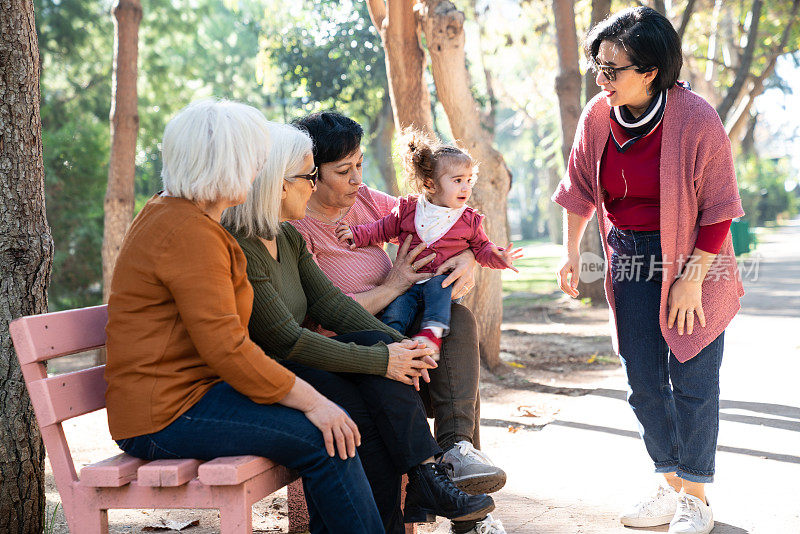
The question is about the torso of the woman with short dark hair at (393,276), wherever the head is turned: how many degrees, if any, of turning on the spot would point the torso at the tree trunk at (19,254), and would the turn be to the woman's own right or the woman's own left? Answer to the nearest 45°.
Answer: approximately 135° to the woman's own right

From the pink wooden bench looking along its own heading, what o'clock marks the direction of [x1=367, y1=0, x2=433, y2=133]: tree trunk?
The tree trunk is roughly at 10 o'clock from the pink wooden bench.

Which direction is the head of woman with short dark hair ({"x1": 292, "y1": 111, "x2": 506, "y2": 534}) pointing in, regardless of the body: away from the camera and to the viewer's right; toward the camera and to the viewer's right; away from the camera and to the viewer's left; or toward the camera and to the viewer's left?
toward the camera and to the viewer's right

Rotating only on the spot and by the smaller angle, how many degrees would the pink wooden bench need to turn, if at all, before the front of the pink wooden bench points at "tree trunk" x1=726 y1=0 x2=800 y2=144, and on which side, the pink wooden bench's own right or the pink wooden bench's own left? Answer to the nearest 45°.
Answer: approximately 45° to the pink wooden bench's own left

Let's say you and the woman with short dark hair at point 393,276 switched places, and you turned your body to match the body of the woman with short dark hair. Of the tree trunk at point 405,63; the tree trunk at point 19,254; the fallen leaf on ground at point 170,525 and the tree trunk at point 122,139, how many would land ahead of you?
0

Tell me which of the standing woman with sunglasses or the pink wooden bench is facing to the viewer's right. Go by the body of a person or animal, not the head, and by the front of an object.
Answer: the pink wooden bench

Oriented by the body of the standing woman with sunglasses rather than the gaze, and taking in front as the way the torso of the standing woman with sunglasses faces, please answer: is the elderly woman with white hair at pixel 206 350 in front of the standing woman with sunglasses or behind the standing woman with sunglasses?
in front

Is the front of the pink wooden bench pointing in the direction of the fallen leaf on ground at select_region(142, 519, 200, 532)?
no

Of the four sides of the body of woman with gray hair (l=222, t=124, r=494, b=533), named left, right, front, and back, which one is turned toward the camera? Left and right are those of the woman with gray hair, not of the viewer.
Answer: right

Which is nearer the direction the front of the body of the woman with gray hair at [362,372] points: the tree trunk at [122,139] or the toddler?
the toddler

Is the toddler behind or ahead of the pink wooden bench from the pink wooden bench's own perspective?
ahead

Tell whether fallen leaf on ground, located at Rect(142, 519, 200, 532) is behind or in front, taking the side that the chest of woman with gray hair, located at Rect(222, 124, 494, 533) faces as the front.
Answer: behind

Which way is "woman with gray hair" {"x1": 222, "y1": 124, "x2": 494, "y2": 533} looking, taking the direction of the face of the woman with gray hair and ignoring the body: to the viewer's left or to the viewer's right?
to the viewer's right

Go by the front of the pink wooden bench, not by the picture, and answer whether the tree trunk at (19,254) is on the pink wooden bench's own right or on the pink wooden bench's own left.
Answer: on the pink wooden bench's own left

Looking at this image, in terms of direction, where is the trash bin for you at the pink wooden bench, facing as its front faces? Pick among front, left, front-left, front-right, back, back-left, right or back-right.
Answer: front-left

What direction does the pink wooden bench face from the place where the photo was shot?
facing to the right of the viewer

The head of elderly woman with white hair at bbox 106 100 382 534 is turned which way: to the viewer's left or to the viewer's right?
to the viewer's right

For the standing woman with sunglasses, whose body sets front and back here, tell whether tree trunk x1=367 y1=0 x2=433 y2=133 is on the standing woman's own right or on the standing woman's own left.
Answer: on the standing woman's own right
